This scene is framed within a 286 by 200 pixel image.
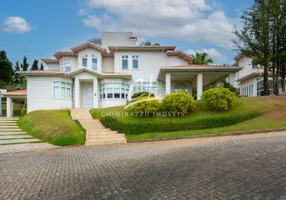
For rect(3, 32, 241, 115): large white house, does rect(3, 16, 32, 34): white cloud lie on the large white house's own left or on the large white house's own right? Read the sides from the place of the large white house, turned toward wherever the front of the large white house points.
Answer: on the large white house's own right

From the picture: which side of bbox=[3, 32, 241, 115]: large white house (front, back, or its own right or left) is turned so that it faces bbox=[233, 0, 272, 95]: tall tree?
left

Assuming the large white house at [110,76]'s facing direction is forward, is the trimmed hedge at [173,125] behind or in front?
in front

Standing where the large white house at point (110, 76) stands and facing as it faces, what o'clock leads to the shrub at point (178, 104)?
The shrub is roughly at 11 o'clock from the large white house.

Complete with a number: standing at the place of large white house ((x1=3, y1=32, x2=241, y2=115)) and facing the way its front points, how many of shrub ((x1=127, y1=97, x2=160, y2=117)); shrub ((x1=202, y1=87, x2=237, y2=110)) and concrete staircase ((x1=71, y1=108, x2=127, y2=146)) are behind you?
0

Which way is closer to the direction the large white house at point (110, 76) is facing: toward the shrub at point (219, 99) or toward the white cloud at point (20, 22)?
the shrub

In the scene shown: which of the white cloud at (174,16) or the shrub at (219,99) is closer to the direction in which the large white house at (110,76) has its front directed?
the shrub

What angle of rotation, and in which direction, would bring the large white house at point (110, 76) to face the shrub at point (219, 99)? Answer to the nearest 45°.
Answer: approximately 45° to its left

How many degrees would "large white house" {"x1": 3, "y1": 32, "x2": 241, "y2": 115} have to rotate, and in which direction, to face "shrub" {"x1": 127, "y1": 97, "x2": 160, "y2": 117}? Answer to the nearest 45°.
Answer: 0° — it already faces it

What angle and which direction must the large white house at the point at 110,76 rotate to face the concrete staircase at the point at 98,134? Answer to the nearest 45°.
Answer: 0° — it already faces it

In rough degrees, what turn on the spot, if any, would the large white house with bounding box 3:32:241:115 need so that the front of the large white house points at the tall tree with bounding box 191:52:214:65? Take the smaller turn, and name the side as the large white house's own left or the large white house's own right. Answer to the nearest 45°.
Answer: approximately 135° to the large white house's own left

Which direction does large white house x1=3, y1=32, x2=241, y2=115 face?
toward the camera

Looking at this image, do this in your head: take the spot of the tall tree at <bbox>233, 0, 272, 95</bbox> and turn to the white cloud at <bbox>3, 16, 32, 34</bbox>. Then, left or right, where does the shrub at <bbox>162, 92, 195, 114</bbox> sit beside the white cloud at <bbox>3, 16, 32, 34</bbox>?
left
